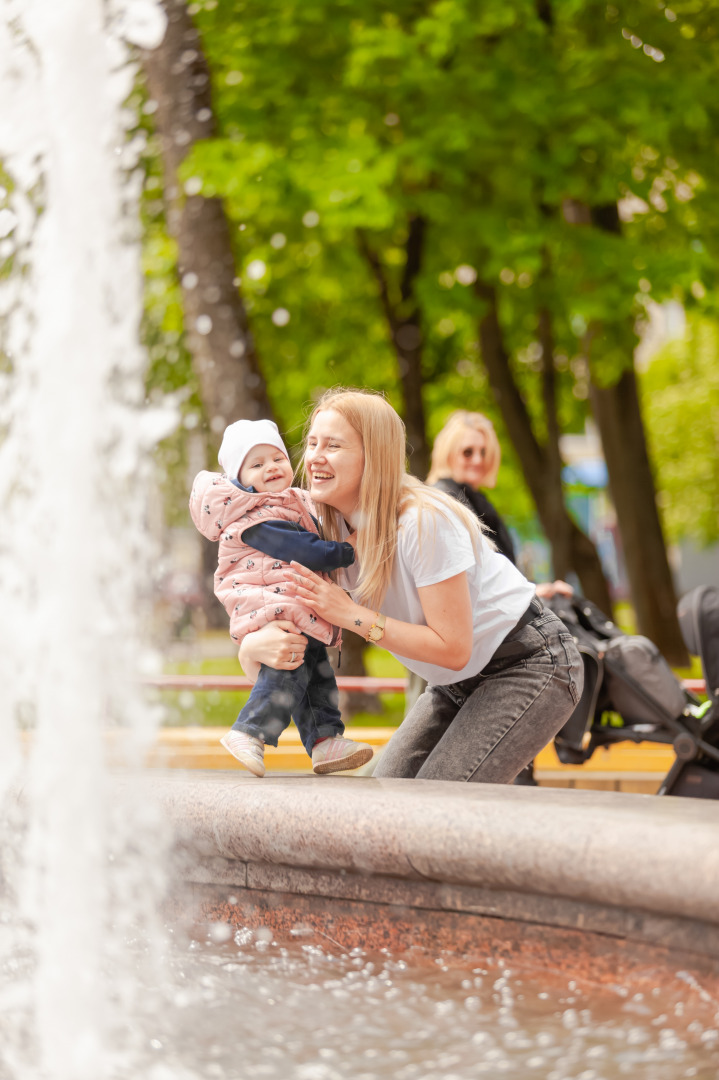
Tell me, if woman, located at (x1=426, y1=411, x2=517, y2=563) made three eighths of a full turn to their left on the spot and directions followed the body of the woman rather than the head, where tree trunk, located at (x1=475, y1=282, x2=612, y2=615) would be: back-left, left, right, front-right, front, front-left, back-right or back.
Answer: front

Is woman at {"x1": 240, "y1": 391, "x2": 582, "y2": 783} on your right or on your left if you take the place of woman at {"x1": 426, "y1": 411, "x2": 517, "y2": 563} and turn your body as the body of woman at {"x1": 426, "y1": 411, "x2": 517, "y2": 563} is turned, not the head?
on your right

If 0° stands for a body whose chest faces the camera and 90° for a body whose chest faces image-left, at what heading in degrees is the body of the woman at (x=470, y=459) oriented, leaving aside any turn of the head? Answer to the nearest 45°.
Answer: approximately 315°

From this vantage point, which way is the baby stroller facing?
to the viewer's right
